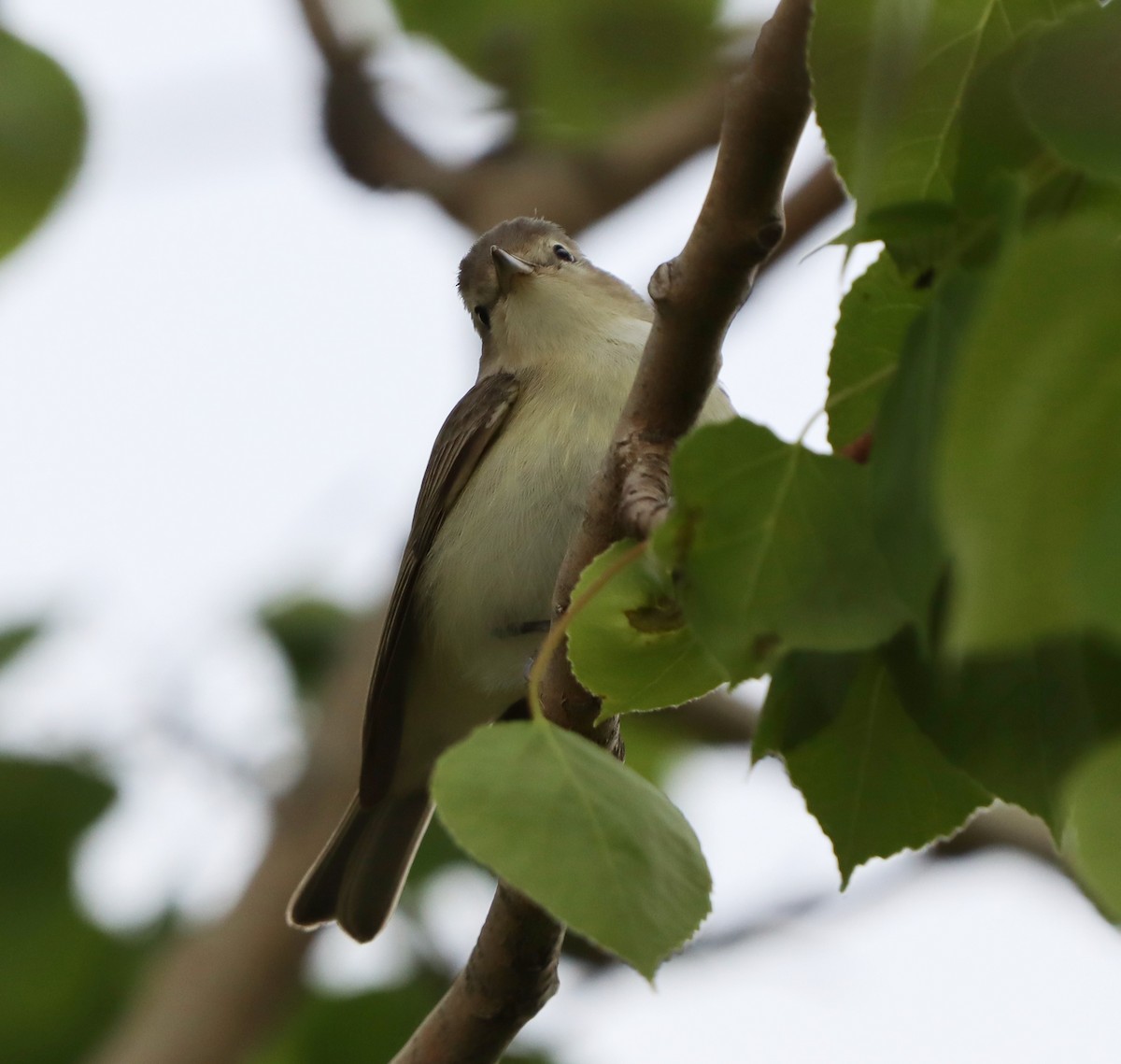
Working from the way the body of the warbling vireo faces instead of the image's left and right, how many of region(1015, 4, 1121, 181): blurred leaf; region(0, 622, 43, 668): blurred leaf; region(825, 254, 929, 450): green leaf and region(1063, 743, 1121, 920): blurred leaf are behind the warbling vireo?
1

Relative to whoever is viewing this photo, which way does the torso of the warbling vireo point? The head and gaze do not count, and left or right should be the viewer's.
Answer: facing the viewer and to the right of the viewer

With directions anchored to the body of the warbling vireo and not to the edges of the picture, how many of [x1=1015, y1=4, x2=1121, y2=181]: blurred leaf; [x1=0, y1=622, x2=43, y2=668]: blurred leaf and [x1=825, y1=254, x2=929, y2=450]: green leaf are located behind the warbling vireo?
1

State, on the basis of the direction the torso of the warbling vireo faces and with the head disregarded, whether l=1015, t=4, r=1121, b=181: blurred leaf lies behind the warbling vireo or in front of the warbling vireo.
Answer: in front

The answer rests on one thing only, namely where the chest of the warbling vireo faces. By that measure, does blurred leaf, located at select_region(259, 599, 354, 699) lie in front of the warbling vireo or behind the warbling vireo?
behind

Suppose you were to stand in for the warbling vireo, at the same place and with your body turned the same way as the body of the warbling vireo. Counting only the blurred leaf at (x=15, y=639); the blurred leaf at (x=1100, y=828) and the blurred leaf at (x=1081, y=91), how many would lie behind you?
1

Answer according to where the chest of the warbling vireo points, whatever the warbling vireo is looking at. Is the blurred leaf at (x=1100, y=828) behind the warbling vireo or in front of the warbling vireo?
in front

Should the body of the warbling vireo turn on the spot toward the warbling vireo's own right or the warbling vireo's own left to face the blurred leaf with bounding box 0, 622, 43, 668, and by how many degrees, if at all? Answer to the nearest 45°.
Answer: approximately 180°
